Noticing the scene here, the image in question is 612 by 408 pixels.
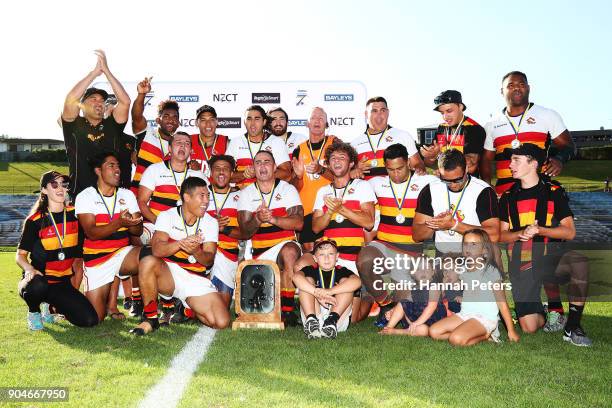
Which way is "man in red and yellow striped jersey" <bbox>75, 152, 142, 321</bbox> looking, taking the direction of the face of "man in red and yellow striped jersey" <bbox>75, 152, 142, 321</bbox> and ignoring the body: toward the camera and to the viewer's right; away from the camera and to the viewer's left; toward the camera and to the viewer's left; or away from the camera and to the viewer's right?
toward the camera and to the viewer's right

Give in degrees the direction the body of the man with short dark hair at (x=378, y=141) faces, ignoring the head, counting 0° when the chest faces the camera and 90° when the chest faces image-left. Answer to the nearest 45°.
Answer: approximately 0°

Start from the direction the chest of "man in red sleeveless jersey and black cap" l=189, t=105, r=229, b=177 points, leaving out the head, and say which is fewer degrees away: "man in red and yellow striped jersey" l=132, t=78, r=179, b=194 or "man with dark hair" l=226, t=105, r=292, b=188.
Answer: the man with dark hair

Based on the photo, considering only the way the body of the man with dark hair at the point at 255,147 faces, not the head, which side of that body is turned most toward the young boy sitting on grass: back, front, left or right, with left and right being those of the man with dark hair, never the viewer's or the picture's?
front

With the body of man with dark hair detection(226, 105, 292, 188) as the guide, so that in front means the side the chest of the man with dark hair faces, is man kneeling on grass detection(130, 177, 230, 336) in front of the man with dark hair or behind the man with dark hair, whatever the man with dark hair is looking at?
in front
